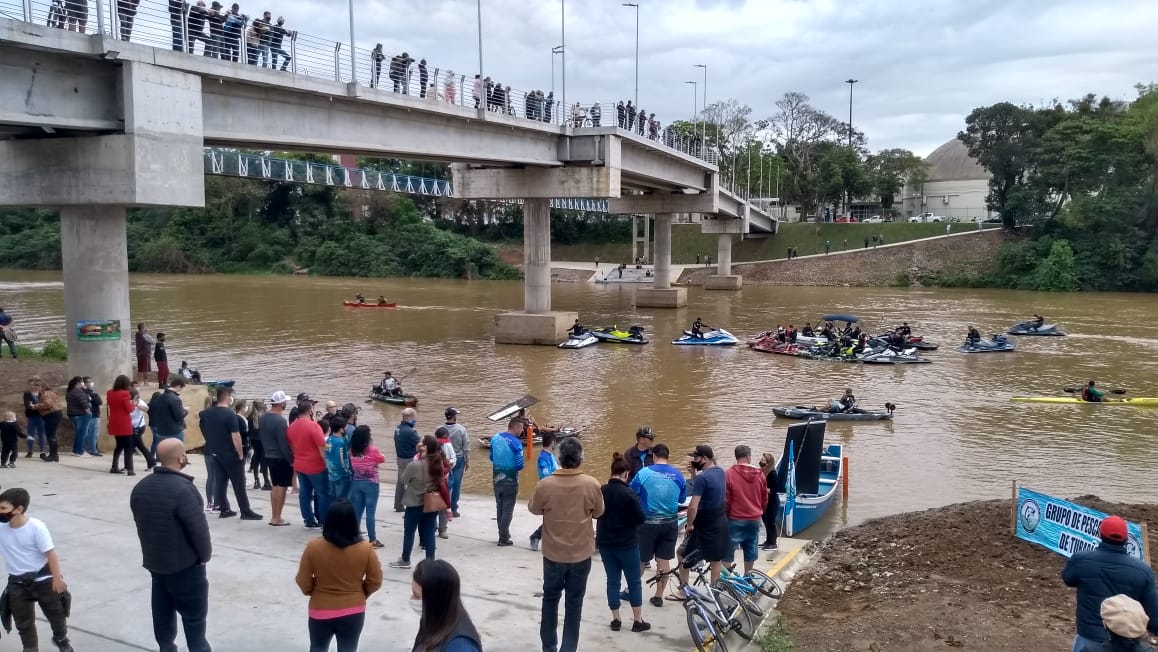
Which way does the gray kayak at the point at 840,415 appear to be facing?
to the viewer's left

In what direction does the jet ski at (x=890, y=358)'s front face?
to the viewer's left

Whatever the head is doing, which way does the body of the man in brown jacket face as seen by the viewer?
away from the camera

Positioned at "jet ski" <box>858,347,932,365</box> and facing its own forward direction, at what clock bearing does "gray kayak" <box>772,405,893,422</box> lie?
"gray kayak" <box>772,405,893,422</box> is roughly at 9 o'clock from "jet ski" <box>858,347,932,365</box>.

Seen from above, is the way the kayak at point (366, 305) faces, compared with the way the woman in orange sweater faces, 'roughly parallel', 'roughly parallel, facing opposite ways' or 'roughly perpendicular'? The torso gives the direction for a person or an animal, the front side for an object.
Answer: roughly perpendicular

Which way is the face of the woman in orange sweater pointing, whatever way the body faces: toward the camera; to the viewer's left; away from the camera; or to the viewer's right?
away from the camera

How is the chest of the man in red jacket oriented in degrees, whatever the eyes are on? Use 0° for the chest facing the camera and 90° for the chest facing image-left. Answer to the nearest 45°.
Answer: approximately 180°

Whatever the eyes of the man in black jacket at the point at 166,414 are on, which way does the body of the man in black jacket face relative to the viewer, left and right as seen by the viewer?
facing away from the viewer and to the right of the viewer

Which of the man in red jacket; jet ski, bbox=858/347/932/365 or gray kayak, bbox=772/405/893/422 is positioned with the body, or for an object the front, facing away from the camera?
the man in red jacket

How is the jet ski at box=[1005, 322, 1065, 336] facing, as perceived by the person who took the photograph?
facing to the left of the viewer

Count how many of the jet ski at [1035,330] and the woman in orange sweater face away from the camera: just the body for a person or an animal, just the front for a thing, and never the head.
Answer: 1

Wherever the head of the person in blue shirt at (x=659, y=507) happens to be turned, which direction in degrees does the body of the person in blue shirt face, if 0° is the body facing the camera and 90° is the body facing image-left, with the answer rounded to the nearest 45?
approximately 180°

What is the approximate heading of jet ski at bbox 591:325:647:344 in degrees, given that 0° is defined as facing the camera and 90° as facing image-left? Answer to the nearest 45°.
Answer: approximately 90°

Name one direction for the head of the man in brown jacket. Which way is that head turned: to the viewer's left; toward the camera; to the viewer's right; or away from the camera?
away from the camera

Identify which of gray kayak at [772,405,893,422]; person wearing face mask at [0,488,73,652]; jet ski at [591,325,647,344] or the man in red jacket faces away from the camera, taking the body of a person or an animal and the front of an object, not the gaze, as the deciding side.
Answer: the man in red jacket
